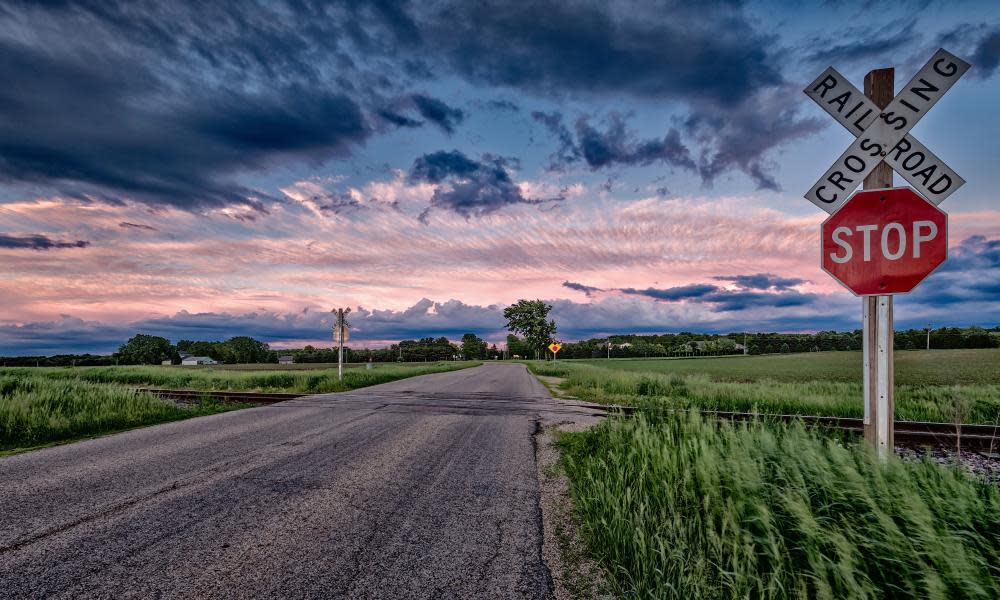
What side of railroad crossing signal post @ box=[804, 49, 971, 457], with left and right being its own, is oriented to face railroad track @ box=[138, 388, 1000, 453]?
back

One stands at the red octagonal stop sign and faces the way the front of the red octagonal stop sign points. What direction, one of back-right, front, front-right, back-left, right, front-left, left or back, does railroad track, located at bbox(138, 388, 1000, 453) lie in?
back

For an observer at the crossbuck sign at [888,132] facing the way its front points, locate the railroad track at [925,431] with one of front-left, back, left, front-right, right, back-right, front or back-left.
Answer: back

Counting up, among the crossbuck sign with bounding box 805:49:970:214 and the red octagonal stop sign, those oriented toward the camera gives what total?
2

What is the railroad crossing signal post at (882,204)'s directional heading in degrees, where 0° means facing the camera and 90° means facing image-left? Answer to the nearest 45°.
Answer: approximately 0°
